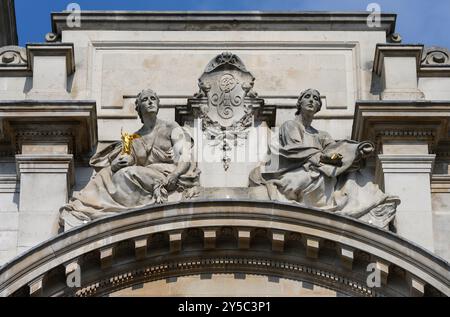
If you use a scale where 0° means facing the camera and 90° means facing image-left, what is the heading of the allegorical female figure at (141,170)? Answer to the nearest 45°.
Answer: approximately 0°

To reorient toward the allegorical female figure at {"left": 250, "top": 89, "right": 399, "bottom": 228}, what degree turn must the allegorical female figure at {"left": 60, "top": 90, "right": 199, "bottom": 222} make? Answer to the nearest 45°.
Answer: approximately 90° to its left
